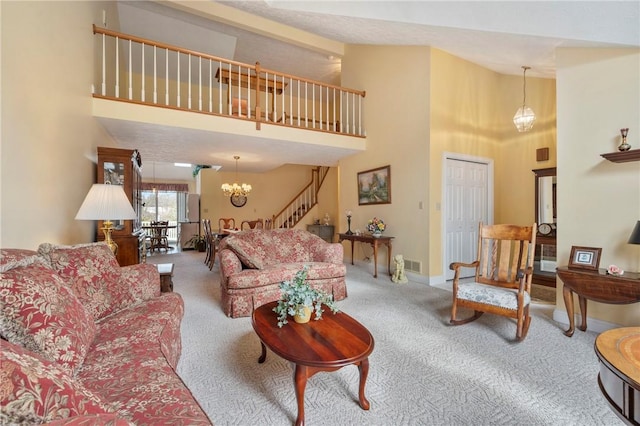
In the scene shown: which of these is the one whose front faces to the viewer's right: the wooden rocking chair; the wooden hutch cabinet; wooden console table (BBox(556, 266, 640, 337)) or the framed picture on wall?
the wooden hutch cabinet

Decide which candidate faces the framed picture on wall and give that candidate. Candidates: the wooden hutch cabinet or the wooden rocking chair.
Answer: the wooden hutch cabinet

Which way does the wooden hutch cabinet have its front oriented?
to the viewer's right

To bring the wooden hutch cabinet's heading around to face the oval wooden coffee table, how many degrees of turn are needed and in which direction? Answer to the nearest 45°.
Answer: approximately 90° to its right

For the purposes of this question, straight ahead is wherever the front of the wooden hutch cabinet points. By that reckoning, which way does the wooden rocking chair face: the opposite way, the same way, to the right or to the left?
the opposite way

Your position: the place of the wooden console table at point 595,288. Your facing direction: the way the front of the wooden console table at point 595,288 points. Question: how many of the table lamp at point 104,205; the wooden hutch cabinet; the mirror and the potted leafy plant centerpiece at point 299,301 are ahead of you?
3

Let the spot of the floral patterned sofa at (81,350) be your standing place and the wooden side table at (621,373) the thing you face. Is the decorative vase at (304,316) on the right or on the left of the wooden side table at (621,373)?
left

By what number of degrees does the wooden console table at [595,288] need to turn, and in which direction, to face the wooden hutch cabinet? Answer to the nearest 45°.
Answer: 0° — it already faces it
